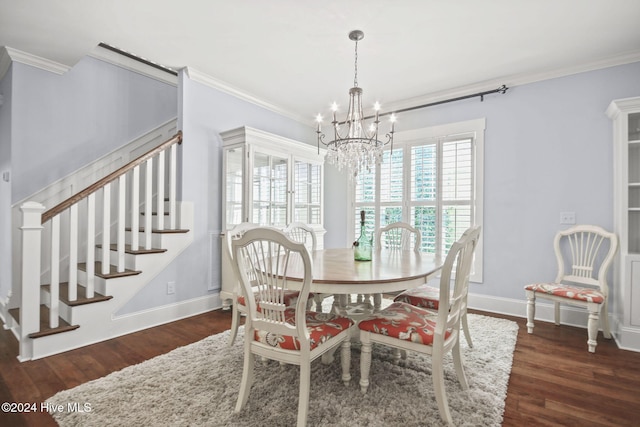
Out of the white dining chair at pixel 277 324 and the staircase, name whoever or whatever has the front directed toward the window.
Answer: the white dining chair

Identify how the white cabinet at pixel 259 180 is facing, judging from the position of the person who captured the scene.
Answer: facing the viewer and to the right of the viewer

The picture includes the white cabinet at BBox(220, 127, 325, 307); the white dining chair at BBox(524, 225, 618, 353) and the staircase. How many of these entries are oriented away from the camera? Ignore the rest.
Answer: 0

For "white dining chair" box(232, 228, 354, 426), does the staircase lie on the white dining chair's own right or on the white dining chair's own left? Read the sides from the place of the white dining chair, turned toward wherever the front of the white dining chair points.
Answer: on the white dining chair's own left

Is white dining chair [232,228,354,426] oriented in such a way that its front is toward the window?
yes

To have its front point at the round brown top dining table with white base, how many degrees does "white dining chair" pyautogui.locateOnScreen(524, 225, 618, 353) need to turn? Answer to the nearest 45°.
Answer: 0° — it already faces it

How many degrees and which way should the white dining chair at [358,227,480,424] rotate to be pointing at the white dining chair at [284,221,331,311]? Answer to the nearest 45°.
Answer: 0° — it already faces it

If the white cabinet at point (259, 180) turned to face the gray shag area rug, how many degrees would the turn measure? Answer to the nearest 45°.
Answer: approximately 45° to its right

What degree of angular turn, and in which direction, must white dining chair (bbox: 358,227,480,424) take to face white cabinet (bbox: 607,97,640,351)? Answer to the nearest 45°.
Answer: approximately 90° to its right

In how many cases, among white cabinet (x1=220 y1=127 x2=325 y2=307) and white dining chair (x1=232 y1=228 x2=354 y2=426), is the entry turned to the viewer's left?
0

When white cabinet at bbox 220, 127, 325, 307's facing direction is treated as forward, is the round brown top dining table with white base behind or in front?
in front

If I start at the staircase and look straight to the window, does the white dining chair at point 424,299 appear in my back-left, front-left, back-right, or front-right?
front-right

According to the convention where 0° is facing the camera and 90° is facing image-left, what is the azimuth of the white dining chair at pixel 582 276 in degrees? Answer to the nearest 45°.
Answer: approximately 45°

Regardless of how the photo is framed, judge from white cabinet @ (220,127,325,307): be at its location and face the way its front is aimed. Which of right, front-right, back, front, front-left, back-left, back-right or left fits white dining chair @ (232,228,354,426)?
front-right

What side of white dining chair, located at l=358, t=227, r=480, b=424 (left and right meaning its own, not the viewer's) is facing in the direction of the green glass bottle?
front
